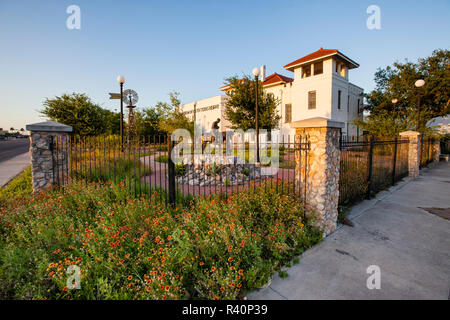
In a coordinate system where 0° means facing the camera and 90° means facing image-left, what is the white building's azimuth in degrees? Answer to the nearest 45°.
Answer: approximately 45°

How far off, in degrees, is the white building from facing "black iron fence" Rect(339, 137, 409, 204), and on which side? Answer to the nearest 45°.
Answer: approximately 45° to its left

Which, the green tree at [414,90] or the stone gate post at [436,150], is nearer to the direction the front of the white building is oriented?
the stone gate post

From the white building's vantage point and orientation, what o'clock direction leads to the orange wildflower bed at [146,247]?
The orange wildflower bed is roughly at 11 o'clock from the white building.

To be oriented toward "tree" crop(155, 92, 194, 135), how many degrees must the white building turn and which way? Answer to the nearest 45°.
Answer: approximately 45° to its right

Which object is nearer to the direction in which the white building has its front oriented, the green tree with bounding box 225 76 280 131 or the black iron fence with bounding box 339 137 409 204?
the green tree
